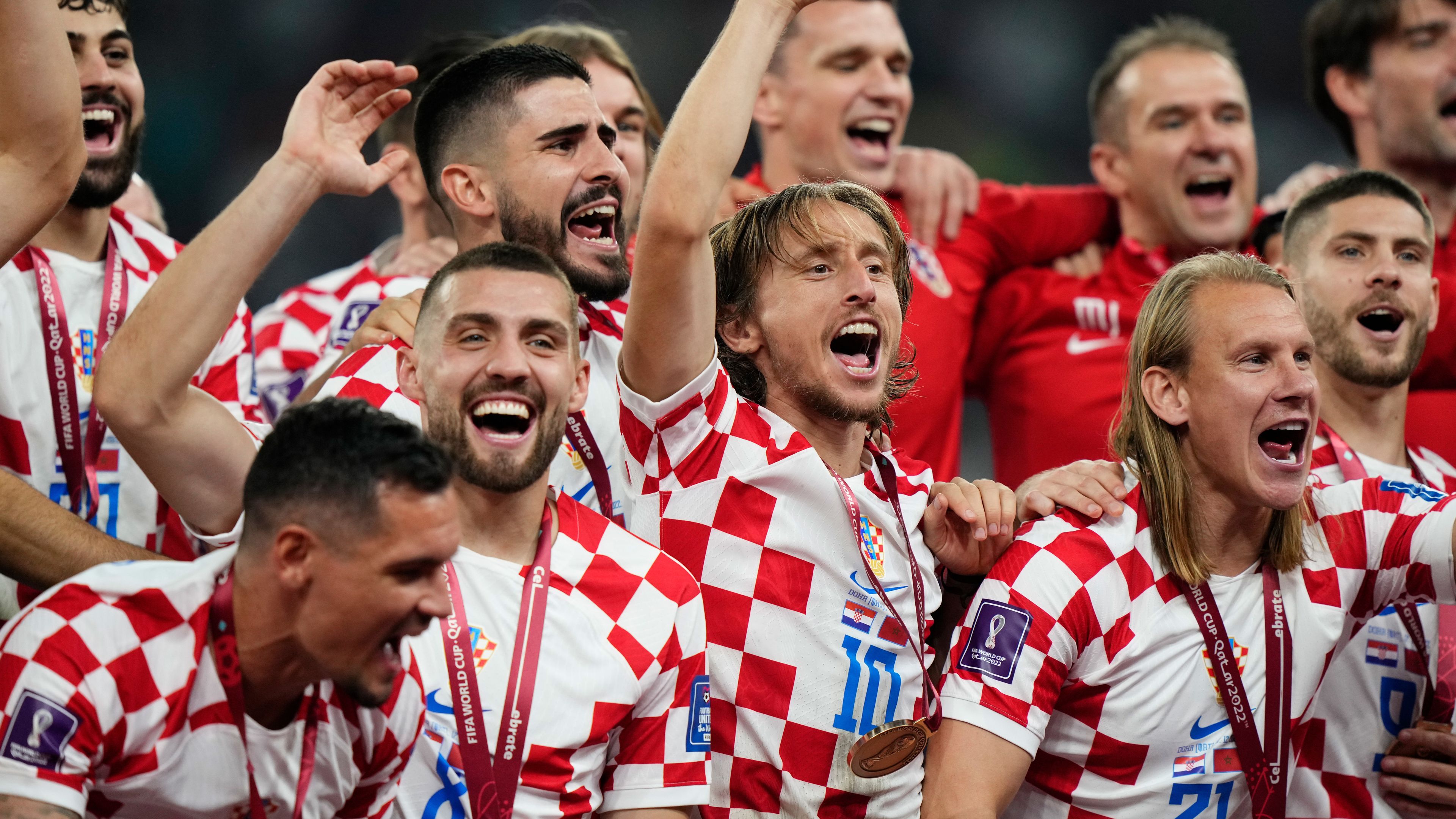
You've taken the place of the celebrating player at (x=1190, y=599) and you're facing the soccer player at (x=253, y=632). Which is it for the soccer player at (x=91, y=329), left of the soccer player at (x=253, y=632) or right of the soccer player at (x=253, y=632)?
right

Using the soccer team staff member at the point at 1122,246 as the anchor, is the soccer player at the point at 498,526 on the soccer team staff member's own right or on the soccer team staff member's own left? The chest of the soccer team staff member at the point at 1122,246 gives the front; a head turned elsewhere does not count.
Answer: on the soccer team staff member's own right

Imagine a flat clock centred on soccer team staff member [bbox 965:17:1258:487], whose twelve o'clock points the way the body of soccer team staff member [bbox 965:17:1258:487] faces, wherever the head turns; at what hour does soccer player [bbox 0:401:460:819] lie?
soccer player [bbox 0:401:460:819] is roughly at 2 o'clock from soccer team staff member [bbox 965:17:1258:487].

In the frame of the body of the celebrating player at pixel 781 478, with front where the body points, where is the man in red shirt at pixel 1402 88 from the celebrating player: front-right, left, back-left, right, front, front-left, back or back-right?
left

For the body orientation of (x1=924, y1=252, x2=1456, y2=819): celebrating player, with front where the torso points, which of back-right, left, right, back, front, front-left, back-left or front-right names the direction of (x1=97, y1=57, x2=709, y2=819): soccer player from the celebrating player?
right

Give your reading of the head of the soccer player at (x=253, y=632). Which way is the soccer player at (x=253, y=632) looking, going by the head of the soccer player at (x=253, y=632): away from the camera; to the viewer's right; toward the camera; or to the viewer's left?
to the viewer's right

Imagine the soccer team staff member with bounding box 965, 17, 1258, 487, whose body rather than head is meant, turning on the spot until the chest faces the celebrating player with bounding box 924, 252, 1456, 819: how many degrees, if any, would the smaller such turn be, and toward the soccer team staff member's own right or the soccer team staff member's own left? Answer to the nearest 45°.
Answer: approximately 45° to the soccer team staff member's own right

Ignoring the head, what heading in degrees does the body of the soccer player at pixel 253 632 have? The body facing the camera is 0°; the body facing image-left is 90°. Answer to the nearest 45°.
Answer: approximately 315°

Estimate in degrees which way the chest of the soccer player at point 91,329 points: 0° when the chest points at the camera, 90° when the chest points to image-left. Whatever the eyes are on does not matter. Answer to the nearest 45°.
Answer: approximately 0°

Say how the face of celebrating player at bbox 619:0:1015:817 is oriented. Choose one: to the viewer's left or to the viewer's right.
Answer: to the viewer's right
